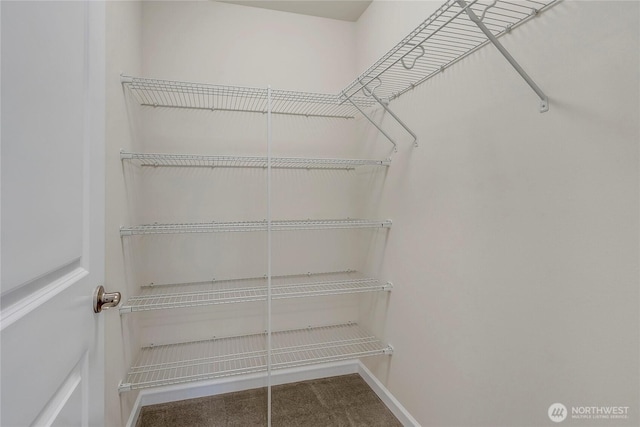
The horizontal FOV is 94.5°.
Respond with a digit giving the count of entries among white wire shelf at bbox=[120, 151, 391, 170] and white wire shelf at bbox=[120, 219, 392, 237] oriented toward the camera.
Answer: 2

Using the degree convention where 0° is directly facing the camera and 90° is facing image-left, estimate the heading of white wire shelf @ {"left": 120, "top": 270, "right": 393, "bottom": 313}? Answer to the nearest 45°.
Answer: approximately 0°

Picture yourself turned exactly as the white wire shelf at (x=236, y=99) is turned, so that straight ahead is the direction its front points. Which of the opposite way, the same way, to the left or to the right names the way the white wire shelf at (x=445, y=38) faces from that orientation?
to the right
